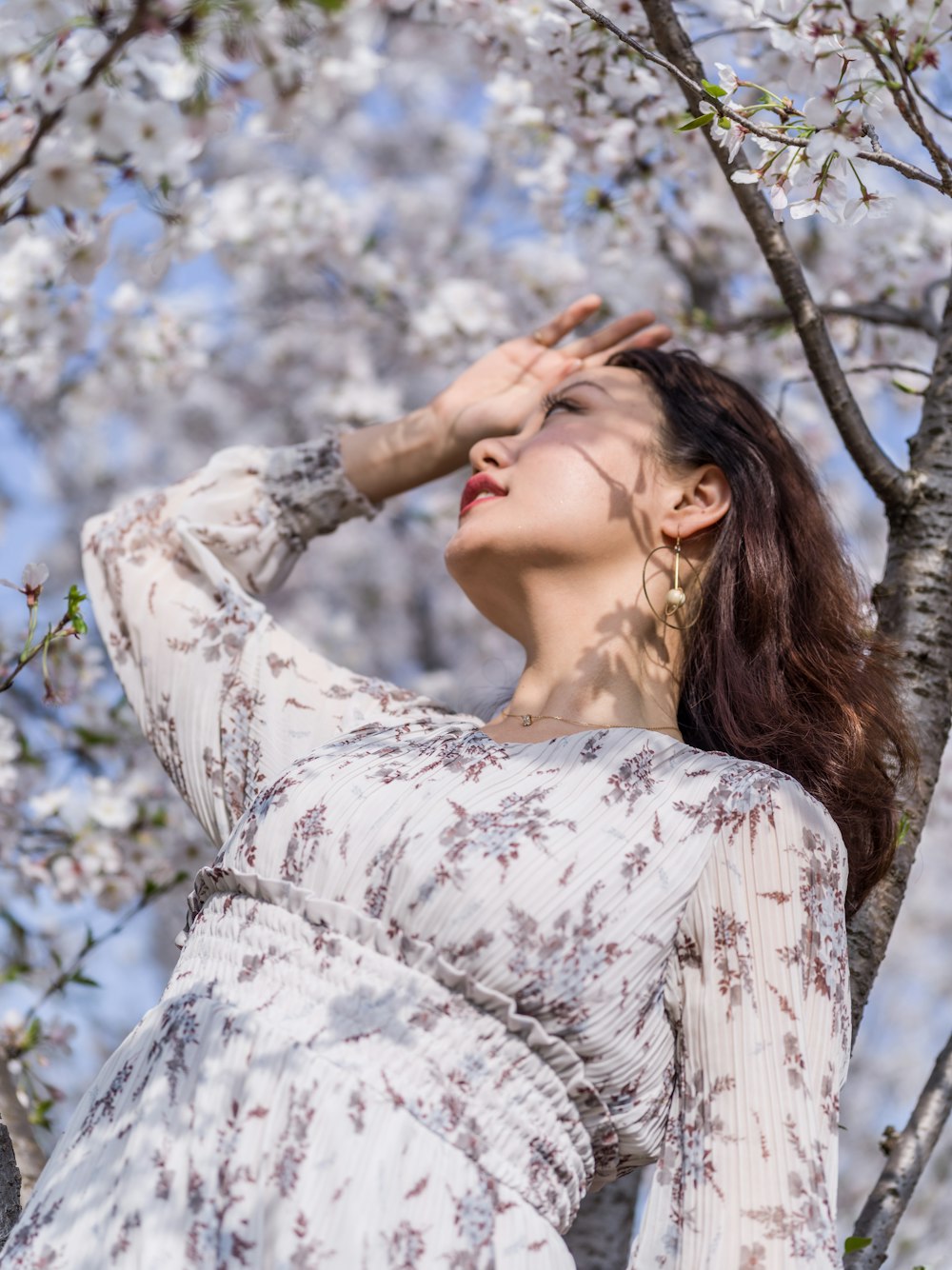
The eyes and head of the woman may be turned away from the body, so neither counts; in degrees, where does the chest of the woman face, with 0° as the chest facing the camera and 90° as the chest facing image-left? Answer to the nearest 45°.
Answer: approximately 45°
